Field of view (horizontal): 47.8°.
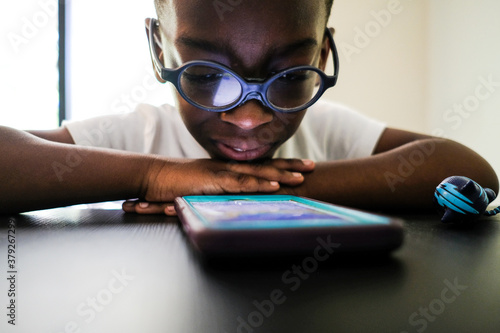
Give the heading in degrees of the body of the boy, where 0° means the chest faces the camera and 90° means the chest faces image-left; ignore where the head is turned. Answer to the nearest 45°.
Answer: approximately 0°
